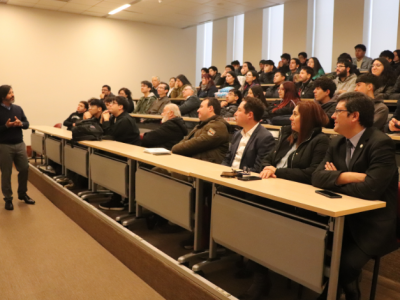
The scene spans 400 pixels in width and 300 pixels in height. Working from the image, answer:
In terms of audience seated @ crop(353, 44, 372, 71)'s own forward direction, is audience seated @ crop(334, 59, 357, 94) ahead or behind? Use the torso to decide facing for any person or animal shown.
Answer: ahead

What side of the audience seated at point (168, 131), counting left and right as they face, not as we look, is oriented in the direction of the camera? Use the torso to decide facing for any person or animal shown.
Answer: left

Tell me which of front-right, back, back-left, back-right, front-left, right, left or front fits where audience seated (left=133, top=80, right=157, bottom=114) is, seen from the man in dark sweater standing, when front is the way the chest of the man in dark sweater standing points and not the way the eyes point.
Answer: left

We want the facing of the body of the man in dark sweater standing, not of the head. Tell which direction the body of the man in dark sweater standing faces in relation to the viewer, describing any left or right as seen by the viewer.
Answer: facing the viewer and to the right of the viewer

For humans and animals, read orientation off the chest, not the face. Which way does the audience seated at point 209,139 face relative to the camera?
to the viewer's left

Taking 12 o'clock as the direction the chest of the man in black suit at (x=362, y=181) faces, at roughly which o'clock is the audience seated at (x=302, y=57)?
The audience seated is roughly at 4 o'clock from the man in black suit.

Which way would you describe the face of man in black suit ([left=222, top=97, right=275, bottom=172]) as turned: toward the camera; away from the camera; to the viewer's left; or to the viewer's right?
to the viewer's left

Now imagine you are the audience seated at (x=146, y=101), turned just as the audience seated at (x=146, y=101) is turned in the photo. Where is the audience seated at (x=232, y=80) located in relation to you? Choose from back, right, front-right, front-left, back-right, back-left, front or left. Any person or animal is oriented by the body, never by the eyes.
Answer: back-left

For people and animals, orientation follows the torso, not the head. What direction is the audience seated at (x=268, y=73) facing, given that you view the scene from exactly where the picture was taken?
facing the viewer and to the left of the viewer

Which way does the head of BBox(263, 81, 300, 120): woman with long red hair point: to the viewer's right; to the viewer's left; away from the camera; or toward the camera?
to the viewer's left

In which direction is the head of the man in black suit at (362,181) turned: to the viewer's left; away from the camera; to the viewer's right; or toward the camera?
to the viewer's left

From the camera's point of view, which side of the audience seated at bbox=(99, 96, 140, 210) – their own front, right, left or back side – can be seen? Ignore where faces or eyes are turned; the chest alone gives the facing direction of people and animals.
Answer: left
